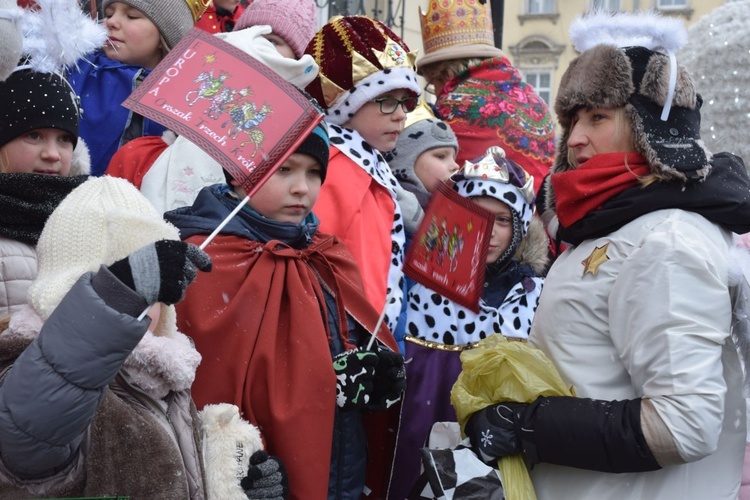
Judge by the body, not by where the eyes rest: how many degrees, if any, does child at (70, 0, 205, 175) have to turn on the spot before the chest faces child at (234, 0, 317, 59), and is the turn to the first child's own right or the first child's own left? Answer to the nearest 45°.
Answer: approximately 135° to the first child's own left

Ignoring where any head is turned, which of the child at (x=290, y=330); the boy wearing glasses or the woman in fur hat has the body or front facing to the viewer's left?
the woman in fur hat

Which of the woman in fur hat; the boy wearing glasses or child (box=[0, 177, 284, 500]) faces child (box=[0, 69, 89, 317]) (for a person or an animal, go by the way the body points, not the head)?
the woman in fur hat

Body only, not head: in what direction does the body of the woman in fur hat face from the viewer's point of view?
to the viewer's left

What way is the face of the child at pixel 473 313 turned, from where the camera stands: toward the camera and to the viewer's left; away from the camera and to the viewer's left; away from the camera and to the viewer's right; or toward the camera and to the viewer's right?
toward the camera and to the viewer's left

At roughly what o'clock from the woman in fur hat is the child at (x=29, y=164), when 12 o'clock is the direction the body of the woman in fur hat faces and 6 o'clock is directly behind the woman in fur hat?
The child is roughly at 12 o'clock from the woman in fur hat.

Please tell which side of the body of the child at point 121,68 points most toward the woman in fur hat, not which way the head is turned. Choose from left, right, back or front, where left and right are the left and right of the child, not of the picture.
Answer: left

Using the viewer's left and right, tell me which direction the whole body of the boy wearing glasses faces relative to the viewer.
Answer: facing the viewer and to the right of the viewer

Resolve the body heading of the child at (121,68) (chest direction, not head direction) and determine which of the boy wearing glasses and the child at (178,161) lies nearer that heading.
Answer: the child

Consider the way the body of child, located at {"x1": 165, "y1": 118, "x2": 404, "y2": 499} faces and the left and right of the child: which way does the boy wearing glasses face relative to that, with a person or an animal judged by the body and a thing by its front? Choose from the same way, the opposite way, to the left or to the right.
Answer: the same way

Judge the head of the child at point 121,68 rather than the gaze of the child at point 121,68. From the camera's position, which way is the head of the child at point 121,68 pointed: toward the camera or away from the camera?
toward the camera
